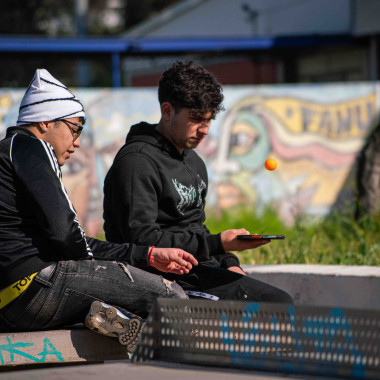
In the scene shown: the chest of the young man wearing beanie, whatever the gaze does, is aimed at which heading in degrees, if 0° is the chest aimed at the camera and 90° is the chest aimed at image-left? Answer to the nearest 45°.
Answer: approximately 270°

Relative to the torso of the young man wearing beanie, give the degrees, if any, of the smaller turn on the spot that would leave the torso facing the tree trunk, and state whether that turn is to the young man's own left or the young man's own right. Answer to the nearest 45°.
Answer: approximately 45° to the young man's own left

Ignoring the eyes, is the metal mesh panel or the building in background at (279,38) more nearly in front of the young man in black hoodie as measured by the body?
the metal mesh panel

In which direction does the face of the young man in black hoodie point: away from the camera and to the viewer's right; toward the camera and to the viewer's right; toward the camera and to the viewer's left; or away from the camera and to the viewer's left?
toward the camera and to the viewer's right

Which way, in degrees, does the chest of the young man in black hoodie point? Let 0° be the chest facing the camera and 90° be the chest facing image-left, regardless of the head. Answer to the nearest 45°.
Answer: approximately 315°

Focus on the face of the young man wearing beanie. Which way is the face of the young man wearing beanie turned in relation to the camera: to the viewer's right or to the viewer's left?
to the viewer's right

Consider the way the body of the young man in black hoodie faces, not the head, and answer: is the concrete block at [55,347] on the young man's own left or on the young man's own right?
on the young man's own right

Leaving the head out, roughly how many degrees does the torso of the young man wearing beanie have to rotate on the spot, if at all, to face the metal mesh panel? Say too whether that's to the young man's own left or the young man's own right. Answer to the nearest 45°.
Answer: approximately 45° to the young man's own right

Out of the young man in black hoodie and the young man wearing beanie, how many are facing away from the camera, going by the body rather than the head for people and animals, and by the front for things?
0
